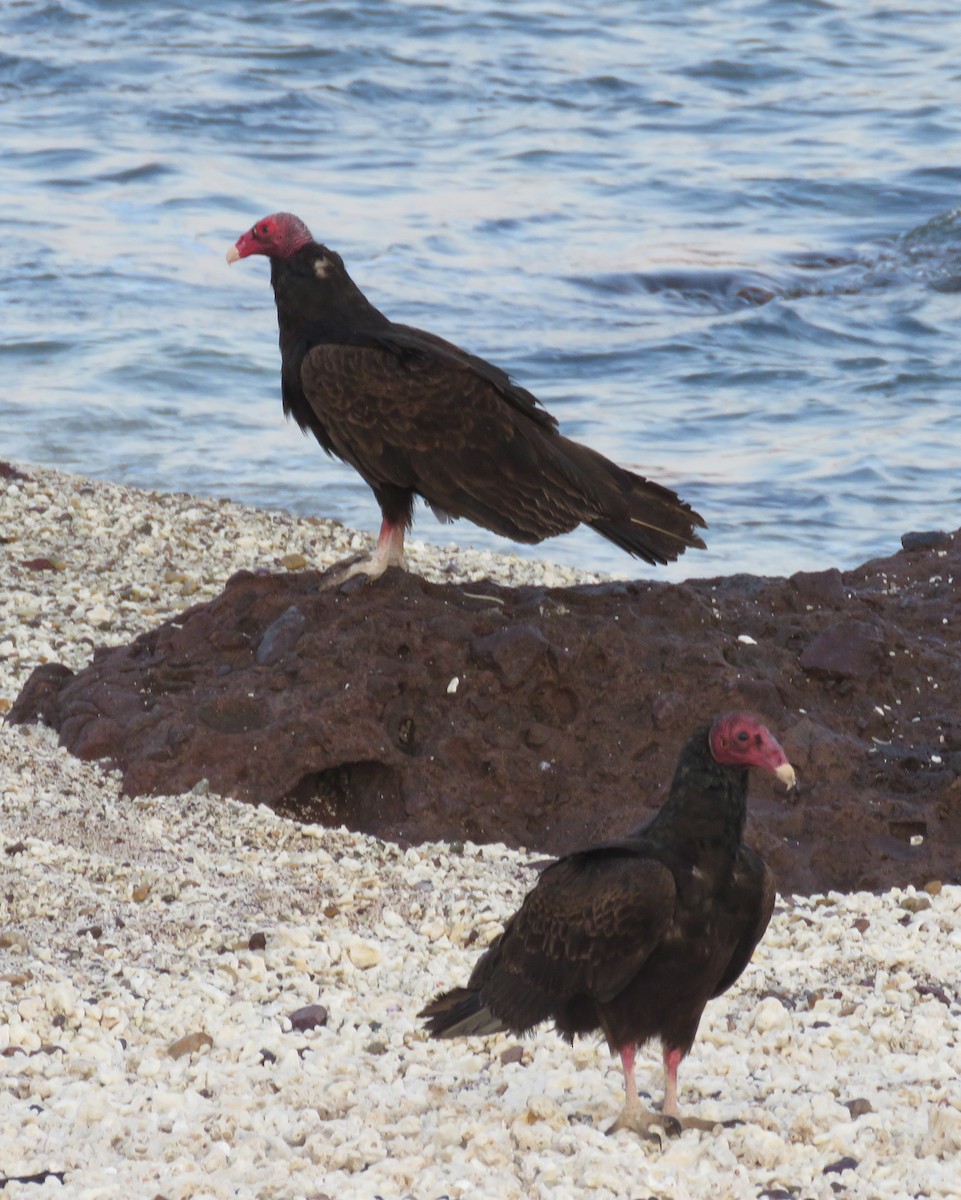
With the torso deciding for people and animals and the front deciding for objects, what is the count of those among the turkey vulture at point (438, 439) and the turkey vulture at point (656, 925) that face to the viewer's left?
1

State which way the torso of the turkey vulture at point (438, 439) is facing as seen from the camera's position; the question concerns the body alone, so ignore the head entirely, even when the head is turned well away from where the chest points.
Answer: to the viewer's left

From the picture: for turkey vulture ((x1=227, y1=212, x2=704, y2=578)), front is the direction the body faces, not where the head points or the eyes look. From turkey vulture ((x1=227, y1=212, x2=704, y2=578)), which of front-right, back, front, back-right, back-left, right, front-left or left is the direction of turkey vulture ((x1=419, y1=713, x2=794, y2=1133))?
left

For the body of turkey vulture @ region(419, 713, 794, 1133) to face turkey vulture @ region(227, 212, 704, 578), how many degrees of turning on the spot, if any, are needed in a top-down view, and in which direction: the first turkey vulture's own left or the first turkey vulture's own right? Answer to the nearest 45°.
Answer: approximately 135° to the first turkey vulture's own left

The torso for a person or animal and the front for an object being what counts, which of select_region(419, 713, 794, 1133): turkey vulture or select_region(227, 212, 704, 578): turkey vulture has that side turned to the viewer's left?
select_region(227, 212, 704, 578): turkey vulture
